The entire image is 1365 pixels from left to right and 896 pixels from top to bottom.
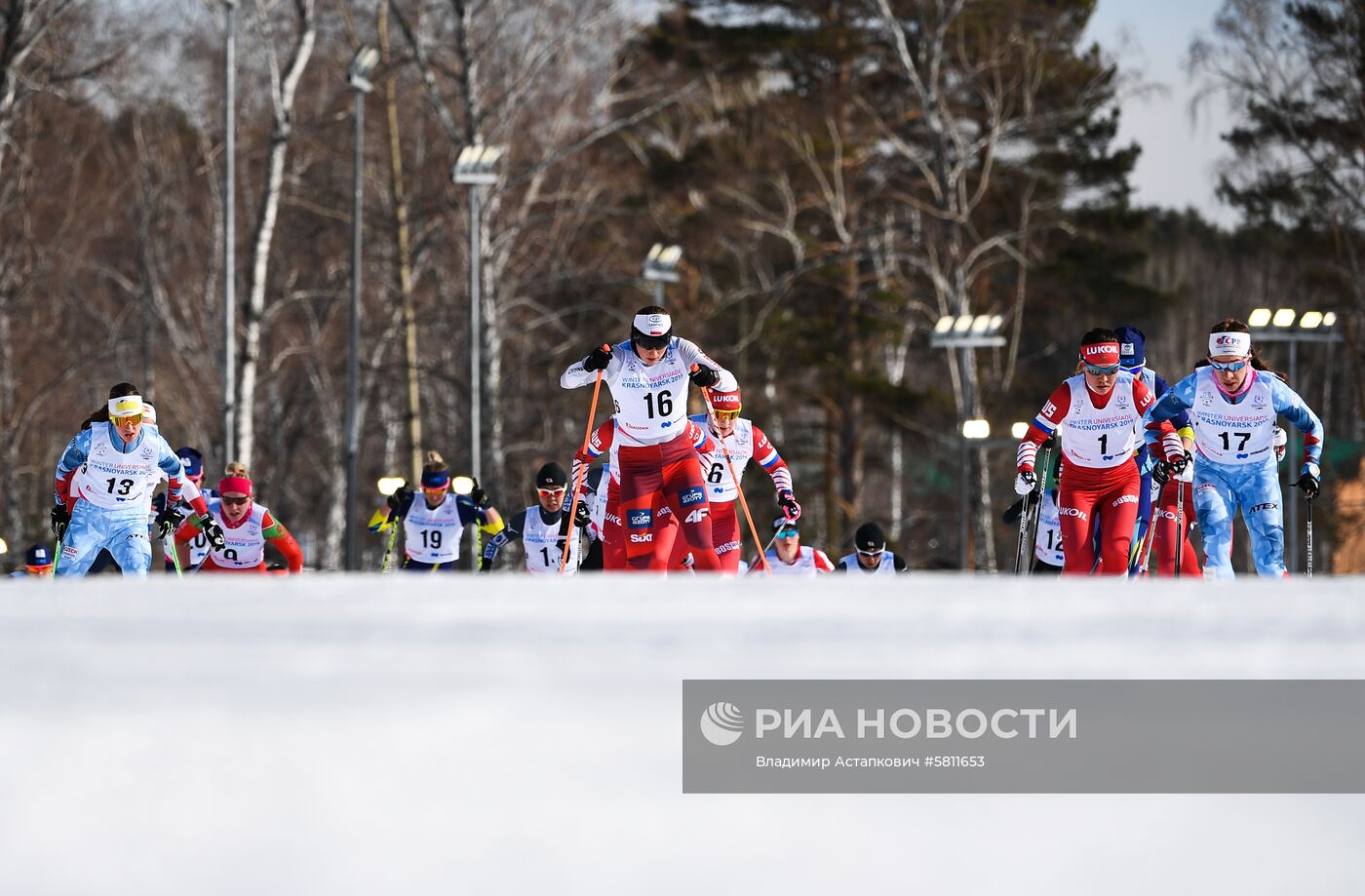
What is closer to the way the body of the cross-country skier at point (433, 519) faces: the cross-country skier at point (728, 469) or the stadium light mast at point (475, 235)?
the cross-country skier

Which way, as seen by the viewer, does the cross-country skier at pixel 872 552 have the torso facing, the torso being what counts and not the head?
toward the camera

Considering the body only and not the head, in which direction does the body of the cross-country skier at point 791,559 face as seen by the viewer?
toward the camera

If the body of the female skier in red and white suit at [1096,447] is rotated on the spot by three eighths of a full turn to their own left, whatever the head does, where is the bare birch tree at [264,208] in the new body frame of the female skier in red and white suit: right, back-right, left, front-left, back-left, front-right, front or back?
left

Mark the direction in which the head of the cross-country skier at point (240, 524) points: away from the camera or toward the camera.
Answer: toward the camera

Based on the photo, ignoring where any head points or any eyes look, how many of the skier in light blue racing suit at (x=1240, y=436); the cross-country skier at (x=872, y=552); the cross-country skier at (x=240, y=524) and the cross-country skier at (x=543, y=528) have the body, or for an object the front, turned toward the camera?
4

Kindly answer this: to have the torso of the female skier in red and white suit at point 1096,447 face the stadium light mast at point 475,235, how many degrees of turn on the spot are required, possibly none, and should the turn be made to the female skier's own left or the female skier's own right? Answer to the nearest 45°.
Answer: approximately 135° to the female skier's own right

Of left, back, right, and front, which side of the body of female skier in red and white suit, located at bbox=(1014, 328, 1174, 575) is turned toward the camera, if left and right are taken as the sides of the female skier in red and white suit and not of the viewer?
front

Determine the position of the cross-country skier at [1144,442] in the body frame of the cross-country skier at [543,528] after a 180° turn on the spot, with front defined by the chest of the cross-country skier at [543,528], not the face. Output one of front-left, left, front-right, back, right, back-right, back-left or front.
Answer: back-right

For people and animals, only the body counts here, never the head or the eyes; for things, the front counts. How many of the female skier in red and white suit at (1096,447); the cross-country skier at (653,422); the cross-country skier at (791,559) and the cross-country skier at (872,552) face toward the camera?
4

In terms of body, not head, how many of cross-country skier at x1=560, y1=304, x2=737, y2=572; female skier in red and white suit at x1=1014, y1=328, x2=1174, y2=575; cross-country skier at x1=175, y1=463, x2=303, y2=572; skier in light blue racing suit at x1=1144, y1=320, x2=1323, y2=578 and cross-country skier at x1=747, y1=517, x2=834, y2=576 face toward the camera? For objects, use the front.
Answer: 5

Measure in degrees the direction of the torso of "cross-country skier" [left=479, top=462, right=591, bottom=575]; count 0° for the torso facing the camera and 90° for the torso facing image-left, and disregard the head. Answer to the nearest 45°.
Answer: approximately 0°

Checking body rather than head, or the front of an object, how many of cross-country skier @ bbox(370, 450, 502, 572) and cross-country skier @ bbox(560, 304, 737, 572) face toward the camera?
2

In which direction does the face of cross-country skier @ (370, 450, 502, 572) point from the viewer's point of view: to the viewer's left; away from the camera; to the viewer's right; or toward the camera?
toward the camera

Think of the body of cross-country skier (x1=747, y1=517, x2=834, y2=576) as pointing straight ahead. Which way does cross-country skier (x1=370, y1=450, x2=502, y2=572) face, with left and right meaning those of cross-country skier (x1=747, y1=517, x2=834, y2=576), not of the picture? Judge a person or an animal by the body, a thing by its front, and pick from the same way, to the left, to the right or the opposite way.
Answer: the same way
